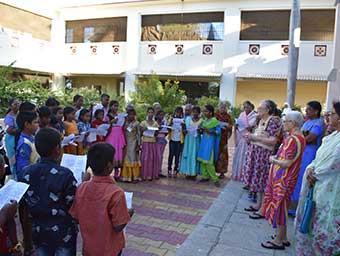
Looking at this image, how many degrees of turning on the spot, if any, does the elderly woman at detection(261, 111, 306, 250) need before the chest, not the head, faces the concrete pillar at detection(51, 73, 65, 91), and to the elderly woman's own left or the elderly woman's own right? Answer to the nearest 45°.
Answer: approximately 45° to the elderly woman's own right

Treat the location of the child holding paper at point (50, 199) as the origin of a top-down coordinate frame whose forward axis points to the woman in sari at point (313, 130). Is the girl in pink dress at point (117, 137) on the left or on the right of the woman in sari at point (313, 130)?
left

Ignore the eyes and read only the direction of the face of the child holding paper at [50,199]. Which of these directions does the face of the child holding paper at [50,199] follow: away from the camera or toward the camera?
away from the camera

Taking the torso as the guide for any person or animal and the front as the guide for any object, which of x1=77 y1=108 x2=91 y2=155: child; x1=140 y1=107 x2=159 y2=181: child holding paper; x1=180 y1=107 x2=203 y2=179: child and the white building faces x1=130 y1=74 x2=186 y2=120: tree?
the white building

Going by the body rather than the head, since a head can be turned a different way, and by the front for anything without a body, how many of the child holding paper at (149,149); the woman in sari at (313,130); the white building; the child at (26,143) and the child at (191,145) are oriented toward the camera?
3

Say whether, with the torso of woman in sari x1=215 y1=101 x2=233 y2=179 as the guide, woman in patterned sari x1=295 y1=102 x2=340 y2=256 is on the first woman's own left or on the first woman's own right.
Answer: on the first woman's own left

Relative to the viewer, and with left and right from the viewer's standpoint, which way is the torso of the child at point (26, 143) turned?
facing to the right of the viewer

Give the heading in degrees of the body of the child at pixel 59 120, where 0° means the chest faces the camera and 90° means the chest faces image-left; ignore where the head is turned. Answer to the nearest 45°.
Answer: approximately 315°

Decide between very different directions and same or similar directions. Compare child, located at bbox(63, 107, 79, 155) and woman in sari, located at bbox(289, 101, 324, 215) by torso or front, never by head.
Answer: very different directions

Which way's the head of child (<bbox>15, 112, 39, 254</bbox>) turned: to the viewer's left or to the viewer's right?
to the viewer's right

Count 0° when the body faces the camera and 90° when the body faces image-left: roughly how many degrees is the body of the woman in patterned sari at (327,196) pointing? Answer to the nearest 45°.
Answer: approximately 90°
